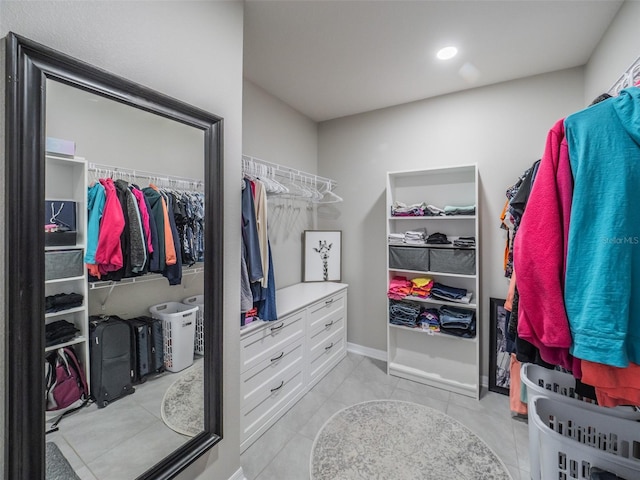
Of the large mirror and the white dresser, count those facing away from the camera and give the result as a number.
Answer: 0

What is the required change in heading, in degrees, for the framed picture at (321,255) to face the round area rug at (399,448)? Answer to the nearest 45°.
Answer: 0° — it already faces it

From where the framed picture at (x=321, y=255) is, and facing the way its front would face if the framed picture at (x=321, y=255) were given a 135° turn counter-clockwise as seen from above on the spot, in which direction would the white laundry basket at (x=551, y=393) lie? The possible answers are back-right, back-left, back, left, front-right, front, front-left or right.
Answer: right

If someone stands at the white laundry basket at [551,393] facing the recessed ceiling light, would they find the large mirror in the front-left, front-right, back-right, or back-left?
front-left

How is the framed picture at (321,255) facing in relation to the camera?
toward the camera

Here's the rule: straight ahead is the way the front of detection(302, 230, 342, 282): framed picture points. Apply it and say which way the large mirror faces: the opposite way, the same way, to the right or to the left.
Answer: to the left

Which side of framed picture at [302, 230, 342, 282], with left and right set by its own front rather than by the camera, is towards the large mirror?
front

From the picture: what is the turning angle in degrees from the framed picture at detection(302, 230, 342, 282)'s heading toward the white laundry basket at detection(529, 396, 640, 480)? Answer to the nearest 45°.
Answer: approximately 45° to its left

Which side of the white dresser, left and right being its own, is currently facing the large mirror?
right

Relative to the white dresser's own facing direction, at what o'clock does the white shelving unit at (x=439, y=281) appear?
The white shelving unit is roughly at 10 o'clock from the white dresser.

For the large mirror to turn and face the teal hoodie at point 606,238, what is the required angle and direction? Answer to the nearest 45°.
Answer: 0° — it already faces it

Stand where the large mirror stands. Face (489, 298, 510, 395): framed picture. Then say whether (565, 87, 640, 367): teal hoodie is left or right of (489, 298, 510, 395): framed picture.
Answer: right

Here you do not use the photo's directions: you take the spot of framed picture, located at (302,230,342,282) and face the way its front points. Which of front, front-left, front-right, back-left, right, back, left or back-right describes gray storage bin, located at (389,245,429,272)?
front-left

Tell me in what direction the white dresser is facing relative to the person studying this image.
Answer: facing the viewer and to the right of the viewer
